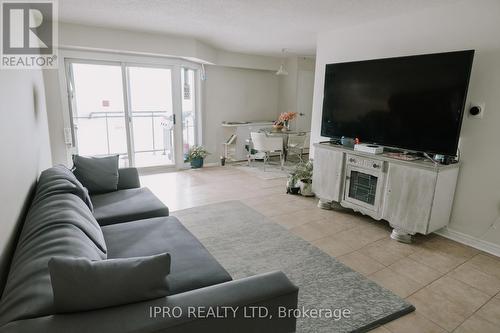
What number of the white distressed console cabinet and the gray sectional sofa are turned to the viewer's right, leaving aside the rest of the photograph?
1

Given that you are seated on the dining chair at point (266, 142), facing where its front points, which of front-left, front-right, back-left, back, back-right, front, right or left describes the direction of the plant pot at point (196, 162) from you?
back-left

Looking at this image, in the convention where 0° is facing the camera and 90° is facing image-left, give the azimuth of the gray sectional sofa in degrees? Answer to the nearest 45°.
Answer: approximately 270°

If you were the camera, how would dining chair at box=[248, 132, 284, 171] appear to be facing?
facing away from the viewer and to the right of the viewer

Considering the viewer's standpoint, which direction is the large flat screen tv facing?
facing the viewer and to the left of the viewer

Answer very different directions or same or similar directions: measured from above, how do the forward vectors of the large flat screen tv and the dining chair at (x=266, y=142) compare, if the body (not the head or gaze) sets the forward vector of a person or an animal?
very different directions

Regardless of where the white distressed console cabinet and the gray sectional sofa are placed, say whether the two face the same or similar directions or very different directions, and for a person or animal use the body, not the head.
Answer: very different directions

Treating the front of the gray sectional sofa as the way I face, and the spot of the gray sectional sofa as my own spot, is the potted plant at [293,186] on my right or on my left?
on my left

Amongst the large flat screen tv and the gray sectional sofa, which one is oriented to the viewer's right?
the gray sectional sofa

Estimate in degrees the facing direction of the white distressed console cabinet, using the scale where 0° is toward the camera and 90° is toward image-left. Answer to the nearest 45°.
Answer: approximately 45°
